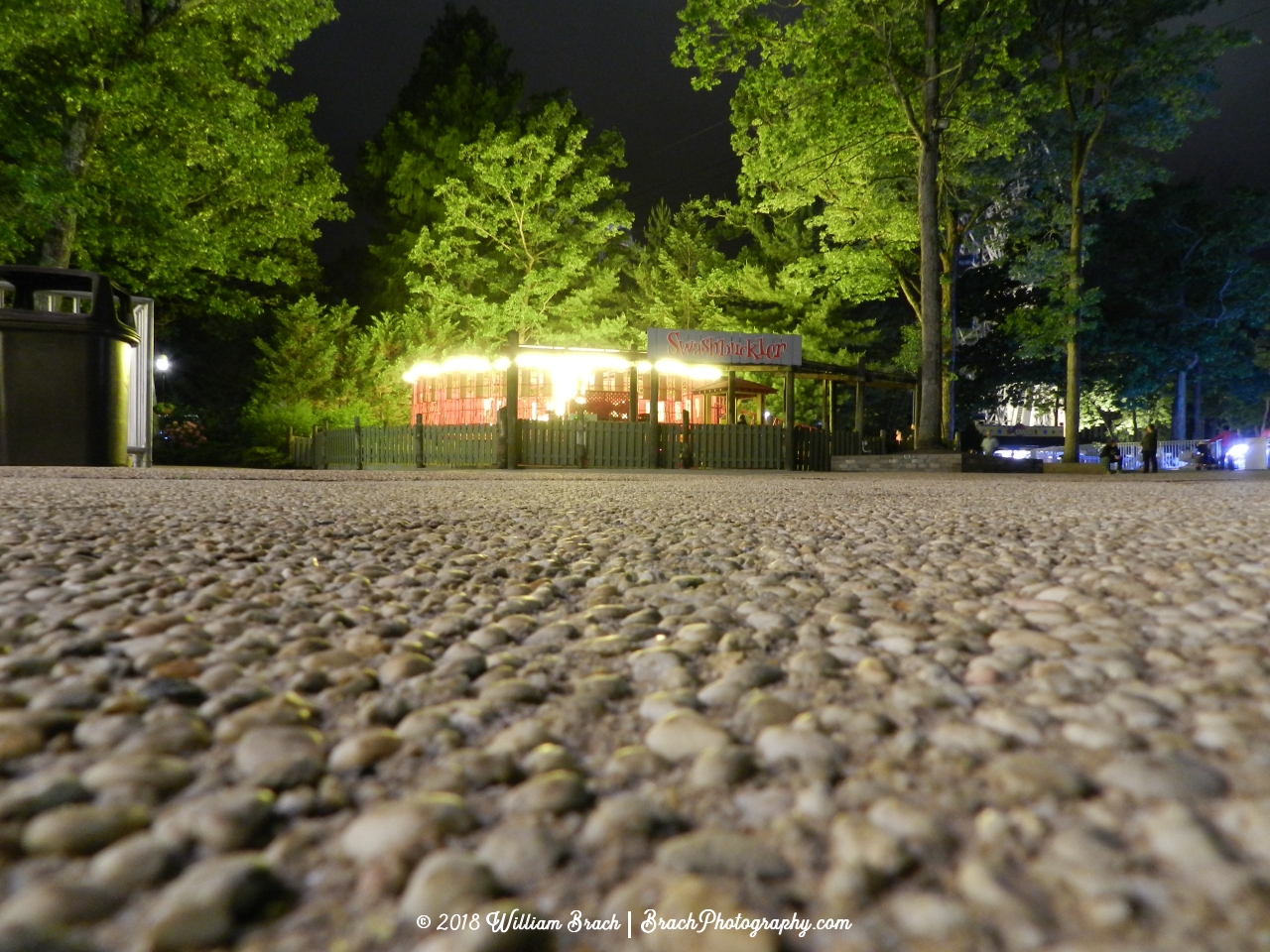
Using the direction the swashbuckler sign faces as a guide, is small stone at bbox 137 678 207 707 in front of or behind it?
in front

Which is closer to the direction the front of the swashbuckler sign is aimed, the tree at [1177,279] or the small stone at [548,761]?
the small stone

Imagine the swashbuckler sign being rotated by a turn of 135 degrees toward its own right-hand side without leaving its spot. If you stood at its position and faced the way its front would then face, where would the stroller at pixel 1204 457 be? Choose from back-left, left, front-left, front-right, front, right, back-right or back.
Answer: right

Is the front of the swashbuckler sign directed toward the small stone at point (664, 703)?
yes

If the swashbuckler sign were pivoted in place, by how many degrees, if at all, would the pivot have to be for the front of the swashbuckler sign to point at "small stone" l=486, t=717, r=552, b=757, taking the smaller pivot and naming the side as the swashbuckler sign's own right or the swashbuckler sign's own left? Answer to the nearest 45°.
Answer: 0° — it already faces it

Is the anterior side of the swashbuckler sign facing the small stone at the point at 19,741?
yes

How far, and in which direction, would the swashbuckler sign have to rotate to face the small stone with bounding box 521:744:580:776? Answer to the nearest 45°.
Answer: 0° — it already faces it

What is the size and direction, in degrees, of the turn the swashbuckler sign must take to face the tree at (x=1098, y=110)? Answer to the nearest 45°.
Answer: approximately 90° to its left

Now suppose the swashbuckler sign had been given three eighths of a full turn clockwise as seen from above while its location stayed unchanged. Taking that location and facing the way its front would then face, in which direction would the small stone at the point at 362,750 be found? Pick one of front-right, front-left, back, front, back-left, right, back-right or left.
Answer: back-left

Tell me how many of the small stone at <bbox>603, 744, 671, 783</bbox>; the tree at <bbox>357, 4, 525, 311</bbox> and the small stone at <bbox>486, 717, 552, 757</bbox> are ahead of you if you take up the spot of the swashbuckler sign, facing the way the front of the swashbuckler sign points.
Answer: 2

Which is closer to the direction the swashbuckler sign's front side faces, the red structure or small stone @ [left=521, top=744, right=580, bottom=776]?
the small stone

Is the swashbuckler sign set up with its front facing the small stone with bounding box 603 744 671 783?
yes

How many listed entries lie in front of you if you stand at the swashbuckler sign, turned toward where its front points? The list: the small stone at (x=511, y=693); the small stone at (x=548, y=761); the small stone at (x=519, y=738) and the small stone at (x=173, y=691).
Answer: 4

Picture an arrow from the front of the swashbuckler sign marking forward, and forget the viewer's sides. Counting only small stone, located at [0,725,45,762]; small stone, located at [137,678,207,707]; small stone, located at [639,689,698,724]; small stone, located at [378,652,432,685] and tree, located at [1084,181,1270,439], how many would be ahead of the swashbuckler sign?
4

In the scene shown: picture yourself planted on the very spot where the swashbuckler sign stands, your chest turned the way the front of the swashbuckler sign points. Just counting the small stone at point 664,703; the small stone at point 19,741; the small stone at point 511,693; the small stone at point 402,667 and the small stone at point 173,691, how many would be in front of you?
5

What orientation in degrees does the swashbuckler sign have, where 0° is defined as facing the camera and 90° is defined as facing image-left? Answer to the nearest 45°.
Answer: approximately 0°
